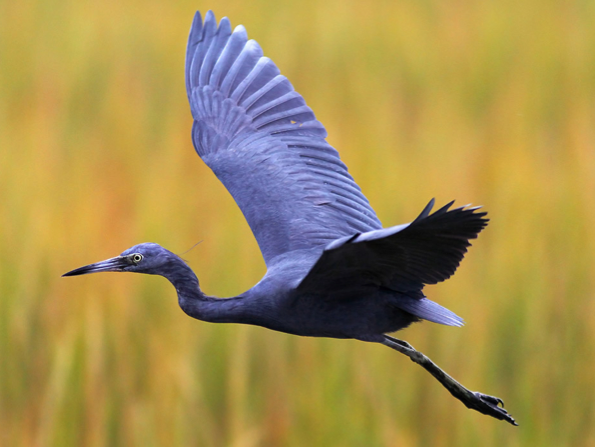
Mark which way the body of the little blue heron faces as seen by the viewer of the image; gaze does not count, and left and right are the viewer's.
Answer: facing to the left of the viewer
